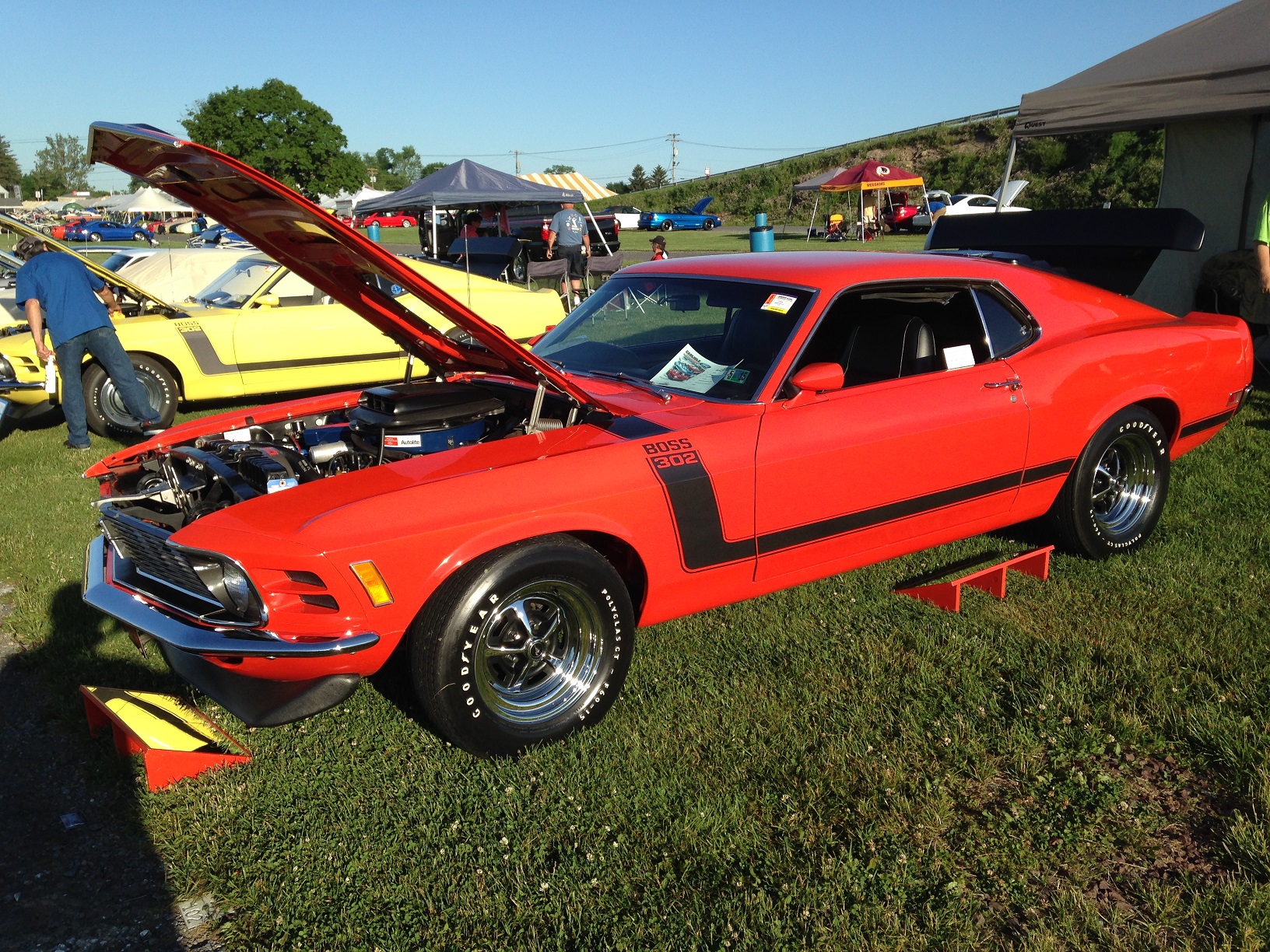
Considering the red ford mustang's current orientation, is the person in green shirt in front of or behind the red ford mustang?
behind

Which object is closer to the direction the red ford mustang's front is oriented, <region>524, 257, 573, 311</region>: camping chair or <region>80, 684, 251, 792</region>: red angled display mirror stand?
the red angled display mirror stand

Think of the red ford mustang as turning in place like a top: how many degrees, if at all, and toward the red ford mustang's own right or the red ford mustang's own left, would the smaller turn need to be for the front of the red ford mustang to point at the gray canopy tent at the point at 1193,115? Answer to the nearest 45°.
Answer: approximately 180°

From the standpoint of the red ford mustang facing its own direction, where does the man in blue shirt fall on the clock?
The man in blue shirt is roughly at 3 o'clock from the red ford mustang.

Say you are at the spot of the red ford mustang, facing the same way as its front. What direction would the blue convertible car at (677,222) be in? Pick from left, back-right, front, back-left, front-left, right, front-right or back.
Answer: back-right

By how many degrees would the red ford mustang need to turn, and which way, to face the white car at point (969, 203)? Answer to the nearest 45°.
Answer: approximately 135° to its right

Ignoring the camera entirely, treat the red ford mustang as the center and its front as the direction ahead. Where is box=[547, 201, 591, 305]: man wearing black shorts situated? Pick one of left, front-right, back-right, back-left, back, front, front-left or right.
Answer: back-right

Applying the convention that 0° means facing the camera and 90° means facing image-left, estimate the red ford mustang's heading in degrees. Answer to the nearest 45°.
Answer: approximately 45°

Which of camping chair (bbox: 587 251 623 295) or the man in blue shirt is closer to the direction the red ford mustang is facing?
the man in blue shirt

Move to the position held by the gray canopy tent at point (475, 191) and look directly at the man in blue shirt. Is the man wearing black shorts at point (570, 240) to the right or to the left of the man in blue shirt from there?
left
